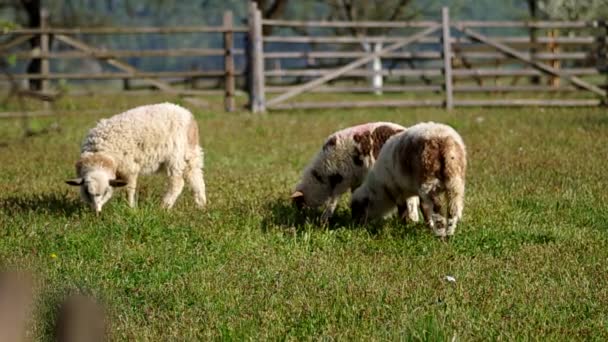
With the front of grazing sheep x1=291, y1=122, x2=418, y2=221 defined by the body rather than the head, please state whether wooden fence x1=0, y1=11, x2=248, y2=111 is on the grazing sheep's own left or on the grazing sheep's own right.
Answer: on the grazing sheep's own right

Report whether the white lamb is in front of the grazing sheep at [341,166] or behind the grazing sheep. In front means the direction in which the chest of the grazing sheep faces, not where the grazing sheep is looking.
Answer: in front

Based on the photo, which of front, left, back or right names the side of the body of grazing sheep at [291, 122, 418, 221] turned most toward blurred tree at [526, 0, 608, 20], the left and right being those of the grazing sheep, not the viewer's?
right

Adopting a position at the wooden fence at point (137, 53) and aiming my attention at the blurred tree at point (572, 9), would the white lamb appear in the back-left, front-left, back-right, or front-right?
back-right

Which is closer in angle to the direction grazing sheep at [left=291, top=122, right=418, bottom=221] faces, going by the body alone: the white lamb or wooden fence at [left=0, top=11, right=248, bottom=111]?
the white lamb

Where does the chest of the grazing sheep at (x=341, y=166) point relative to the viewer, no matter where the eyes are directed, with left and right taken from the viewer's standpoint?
facing to the left of the viewer
